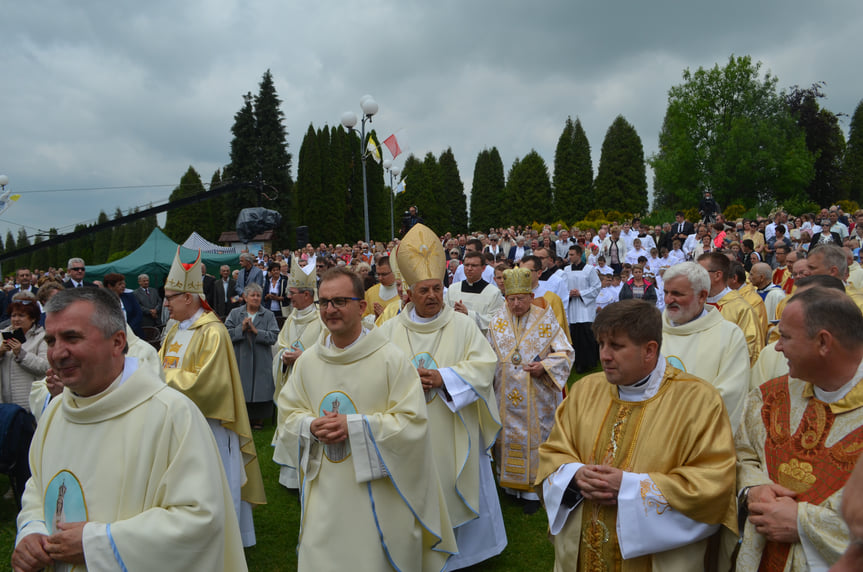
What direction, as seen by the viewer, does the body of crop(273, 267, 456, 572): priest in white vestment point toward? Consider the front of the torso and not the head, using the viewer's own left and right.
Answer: facing the viewer and to the left of the viewer

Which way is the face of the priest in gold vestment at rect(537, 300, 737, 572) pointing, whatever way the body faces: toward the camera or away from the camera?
toward the camera

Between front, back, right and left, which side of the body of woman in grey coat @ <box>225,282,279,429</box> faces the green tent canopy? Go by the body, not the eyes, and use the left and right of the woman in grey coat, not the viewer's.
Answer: back

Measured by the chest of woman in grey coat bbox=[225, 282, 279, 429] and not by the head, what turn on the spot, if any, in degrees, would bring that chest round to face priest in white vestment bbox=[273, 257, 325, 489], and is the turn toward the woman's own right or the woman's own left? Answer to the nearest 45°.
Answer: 0° — they already face them

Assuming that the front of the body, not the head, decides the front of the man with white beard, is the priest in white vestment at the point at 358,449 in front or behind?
in front

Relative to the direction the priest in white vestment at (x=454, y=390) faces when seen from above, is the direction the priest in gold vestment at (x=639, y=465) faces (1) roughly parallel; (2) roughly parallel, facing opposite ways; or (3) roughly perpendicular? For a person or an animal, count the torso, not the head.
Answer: roughly parallel

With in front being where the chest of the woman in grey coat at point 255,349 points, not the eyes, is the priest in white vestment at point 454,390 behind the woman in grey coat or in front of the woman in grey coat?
in front

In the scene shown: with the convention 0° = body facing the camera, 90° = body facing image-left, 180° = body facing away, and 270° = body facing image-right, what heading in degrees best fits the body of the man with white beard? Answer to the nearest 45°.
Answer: approximately 45°

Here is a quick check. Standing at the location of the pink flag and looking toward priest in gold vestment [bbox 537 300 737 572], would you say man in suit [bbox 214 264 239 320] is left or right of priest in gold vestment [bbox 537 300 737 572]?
right

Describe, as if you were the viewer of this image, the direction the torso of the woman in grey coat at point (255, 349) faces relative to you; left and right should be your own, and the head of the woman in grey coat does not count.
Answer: facing the viewer

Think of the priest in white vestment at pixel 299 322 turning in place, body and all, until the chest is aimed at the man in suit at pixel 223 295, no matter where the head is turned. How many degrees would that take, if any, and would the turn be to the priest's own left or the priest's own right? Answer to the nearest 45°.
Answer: approximately 135° to the priest's own right

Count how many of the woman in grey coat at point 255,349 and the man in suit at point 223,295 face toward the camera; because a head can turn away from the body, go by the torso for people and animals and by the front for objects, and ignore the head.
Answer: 2

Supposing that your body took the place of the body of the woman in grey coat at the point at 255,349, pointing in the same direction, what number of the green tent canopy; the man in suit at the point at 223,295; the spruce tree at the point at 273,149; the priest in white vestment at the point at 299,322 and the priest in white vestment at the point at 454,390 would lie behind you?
3

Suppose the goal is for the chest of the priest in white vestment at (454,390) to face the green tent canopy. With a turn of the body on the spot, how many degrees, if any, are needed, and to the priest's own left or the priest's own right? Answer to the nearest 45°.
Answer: approximately 90° to the priest's own right
